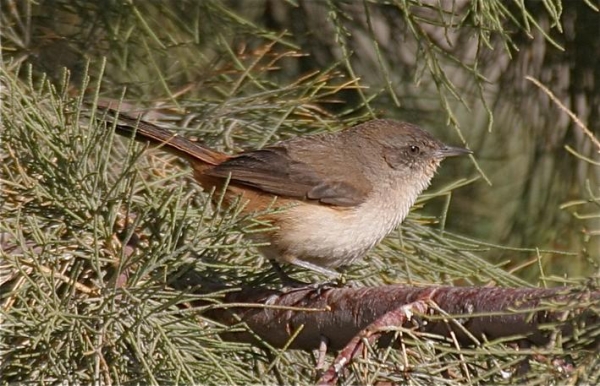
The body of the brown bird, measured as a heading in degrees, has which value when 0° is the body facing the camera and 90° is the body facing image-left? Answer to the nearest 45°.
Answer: approximately 270°
